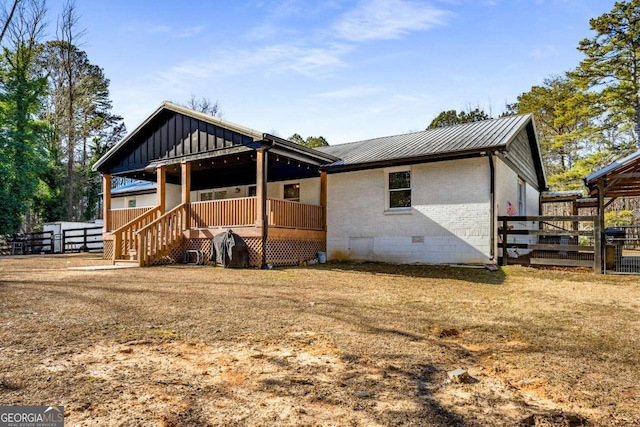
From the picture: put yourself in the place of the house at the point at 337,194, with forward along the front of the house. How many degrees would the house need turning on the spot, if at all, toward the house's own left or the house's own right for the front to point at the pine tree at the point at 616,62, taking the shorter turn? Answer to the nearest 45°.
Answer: approximately 180°

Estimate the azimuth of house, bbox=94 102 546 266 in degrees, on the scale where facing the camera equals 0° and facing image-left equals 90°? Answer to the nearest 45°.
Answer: approximately 45°
